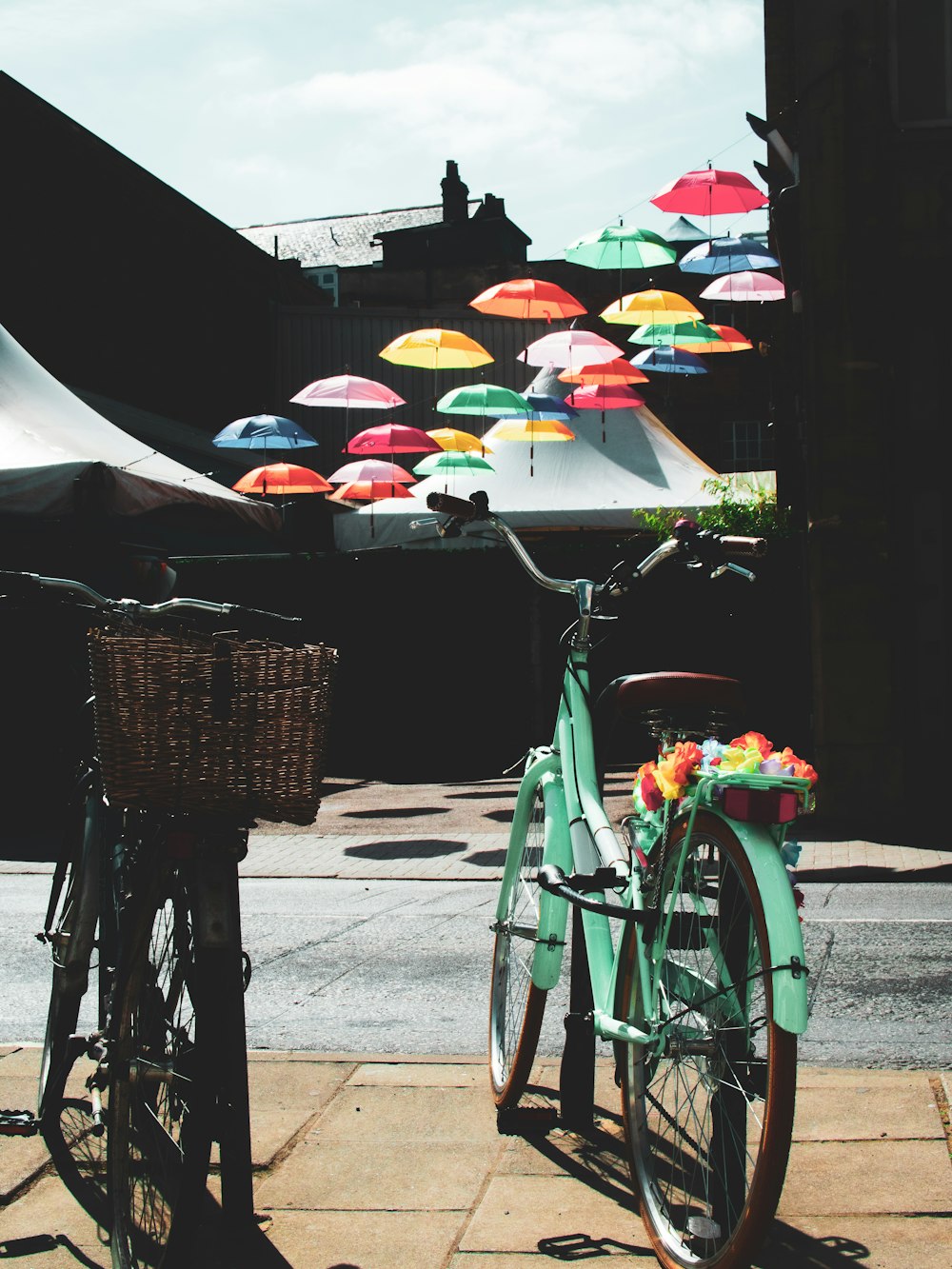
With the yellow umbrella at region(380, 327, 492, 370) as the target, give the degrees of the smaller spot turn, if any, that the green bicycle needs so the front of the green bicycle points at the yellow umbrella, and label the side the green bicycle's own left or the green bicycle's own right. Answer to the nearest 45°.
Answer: approximately 45° to the green bicycle's own right

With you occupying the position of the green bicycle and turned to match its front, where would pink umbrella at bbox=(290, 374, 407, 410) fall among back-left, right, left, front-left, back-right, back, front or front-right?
front-right

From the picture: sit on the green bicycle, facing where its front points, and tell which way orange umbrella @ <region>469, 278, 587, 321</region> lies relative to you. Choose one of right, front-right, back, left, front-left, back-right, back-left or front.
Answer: front-right

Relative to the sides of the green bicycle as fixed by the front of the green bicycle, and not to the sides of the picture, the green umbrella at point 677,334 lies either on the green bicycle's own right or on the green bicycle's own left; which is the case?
on the green bicycle's own right

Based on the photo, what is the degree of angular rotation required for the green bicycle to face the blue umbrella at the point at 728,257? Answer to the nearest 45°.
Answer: approximately 45° to its right

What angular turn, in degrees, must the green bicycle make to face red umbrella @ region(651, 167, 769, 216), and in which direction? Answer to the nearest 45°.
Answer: approximately 45° to its right

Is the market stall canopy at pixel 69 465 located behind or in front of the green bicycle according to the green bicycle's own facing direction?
in front

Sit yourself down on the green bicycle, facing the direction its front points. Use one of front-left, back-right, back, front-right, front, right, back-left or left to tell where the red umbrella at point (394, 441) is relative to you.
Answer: front-right

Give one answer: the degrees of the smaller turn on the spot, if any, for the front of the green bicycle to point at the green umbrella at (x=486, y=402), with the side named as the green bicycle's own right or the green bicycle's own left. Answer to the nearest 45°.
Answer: approximately 45° to the green bicycle's own right

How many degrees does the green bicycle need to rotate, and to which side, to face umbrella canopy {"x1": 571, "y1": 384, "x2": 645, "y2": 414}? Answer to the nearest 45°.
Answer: approximately 45° to its right

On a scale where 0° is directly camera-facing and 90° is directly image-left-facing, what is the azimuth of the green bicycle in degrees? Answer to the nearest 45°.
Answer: approximately 135°
